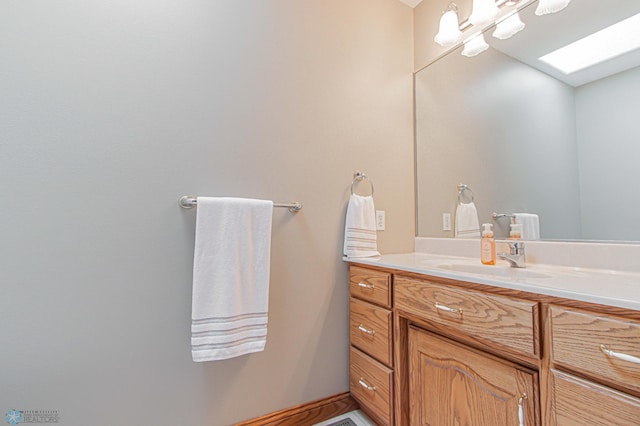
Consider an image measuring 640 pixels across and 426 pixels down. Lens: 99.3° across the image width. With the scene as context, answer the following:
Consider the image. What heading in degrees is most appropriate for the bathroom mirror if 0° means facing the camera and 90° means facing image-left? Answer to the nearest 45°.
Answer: approximately 45°

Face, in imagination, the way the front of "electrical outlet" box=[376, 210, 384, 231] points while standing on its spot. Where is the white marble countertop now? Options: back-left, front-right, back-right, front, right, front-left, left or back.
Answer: front

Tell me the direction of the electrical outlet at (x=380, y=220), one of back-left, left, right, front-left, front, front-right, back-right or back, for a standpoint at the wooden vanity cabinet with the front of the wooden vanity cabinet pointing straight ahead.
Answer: right

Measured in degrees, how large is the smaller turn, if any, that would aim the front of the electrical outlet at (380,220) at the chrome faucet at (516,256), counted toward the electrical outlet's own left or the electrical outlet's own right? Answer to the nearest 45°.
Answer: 0° — it already faces it

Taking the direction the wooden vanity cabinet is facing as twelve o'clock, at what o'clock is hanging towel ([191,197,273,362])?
The hanging towel is roughly at 1 o'clock from the wooden vanity cabinet.

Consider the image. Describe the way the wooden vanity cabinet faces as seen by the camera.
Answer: facing the viewer and to the left of the viewer

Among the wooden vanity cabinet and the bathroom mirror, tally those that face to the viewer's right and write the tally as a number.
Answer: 0

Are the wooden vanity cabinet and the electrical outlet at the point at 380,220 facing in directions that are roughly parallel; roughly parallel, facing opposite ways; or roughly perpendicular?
roughly perpendicular

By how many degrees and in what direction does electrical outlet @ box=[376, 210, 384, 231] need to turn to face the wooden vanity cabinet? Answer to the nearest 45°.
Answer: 0° — it already faces it
